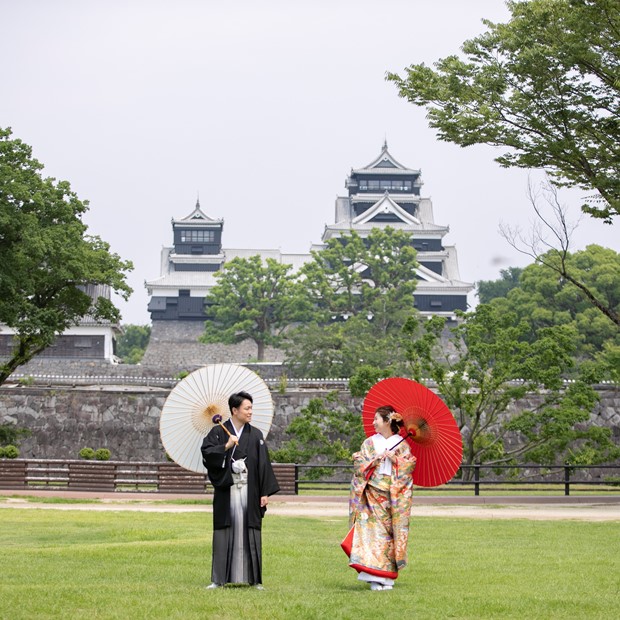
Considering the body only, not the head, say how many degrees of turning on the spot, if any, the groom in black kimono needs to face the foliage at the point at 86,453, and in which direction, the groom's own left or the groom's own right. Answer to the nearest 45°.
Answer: approximately 180°

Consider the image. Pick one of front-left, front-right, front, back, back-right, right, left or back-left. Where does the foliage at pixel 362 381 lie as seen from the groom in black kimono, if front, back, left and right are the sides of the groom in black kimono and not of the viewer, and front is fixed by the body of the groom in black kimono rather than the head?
back

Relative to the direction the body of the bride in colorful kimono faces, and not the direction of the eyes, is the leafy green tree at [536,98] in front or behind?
behind

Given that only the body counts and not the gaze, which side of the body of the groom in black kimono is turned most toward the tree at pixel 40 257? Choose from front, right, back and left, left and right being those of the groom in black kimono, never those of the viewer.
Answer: back

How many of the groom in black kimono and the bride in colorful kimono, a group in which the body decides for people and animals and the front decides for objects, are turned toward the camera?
2

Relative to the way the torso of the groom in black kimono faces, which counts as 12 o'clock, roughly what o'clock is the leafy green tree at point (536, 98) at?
The leafy green tree is roughly at 7 o'clock from the groom in black kimono.

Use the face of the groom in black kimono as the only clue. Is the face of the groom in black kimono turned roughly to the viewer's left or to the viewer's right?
to the viewer's right

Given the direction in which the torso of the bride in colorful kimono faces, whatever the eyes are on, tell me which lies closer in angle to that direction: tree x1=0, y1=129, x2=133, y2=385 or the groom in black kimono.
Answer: the groom in black kimono

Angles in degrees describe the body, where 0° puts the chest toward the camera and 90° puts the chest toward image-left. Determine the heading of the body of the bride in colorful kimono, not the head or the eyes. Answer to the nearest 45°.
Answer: approximately 0°

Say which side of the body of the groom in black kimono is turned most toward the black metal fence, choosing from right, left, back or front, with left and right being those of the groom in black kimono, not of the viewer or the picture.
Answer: back

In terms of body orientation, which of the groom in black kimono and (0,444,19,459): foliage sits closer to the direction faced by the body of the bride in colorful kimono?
the groom in black kimono
